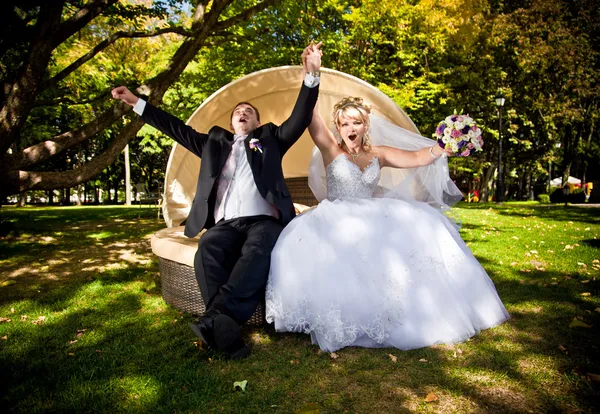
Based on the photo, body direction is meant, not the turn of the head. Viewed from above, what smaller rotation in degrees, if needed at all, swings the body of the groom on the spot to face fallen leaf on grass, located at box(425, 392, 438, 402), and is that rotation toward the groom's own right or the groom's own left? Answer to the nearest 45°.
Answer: approximately 45° to the groom's own left

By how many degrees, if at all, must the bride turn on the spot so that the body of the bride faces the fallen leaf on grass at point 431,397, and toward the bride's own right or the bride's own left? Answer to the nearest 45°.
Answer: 0° — they already face it

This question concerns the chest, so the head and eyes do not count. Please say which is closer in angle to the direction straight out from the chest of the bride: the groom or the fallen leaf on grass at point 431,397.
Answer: the fallen leaf on grass

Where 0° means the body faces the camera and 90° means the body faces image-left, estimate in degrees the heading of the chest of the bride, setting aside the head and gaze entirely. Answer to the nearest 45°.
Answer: approximately 0°

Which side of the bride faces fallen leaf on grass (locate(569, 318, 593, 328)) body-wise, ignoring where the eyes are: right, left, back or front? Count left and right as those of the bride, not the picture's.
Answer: left

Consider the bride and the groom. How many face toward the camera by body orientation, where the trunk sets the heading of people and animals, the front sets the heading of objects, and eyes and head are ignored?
2

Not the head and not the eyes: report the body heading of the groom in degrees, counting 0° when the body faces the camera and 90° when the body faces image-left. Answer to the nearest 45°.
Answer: approximately 0°

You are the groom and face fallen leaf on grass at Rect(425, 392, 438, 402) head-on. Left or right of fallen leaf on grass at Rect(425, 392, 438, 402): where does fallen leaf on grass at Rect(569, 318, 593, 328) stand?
left

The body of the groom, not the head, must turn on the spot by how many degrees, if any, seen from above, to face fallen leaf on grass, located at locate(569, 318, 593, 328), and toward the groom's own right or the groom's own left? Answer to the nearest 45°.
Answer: approximately 45° to the groom's own left

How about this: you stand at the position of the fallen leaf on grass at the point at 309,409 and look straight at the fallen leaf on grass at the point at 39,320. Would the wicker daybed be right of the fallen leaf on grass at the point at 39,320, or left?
right
